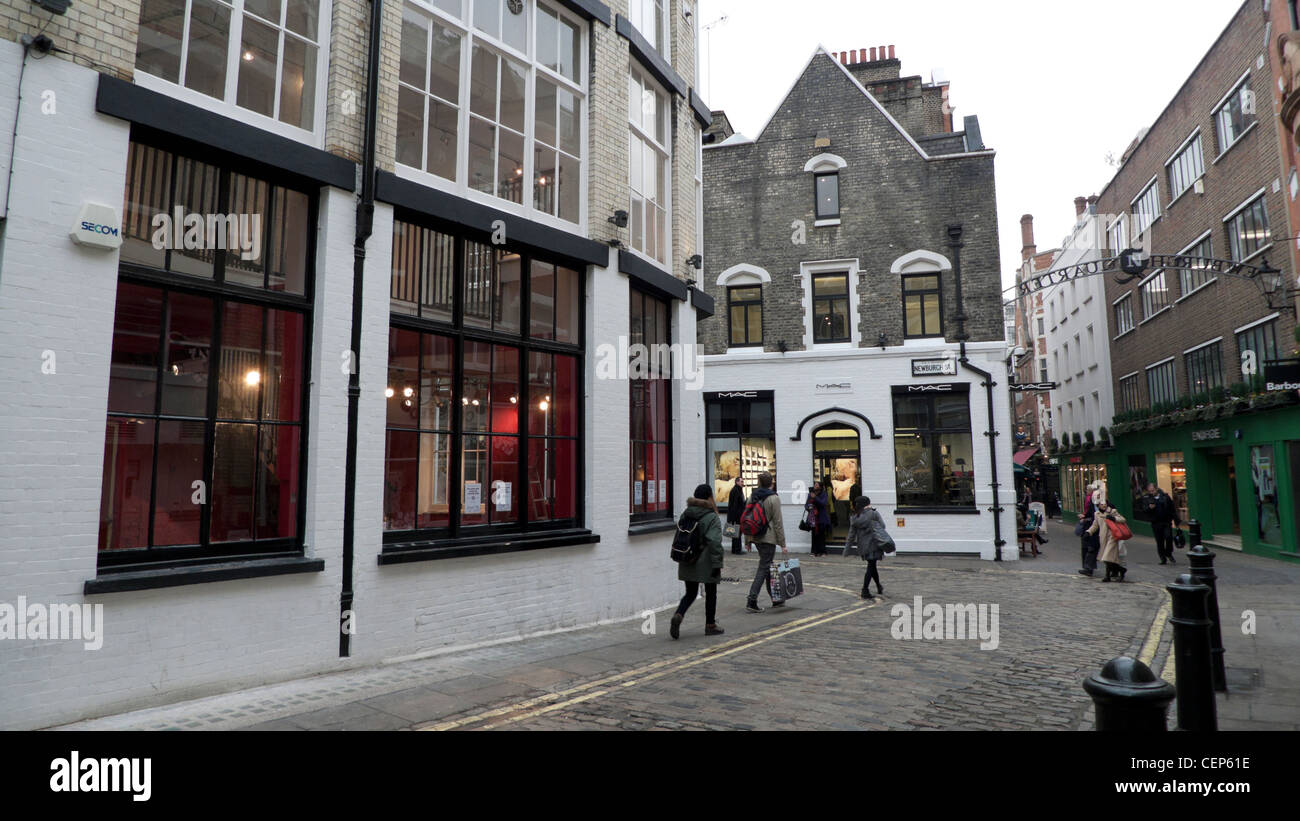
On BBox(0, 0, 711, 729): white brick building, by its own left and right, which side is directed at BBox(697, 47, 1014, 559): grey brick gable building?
left

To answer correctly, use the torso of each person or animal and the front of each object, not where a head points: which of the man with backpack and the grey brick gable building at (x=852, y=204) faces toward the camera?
the grey brick gable building

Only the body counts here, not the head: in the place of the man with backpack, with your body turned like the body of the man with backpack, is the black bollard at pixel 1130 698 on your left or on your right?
on your right

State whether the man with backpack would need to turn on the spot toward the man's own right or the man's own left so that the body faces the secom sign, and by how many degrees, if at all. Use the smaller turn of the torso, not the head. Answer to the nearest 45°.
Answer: approximately 180°

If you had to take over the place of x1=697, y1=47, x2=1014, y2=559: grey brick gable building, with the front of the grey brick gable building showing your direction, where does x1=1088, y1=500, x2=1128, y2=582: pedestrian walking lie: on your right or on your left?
on your left

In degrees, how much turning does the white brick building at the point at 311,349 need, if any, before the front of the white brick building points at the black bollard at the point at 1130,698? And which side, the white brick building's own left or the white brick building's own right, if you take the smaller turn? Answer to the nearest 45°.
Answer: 0° — it already faces it

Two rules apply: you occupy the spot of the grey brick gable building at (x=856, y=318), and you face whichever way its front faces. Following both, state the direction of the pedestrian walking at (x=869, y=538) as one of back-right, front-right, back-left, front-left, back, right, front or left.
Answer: front

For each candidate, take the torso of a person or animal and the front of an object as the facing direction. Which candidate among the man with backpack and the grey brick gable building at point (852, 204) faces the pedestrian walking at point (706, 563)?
the grey brick gable building

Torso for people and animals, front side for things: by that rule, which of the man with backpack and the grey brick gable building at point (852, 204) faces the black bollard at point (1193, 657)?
the grey brick gable building

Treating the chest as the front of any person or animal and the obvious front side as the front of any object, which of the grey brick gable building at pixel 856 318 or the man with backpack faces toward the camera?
the grey brick gable building

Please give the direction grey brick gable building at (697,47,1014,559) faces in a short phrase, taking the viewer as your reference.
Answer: facing the viewer

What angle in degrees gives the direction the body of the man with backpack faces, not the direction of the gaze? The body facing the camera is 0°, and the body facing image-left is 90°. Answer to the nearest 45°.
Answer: approximately 225°

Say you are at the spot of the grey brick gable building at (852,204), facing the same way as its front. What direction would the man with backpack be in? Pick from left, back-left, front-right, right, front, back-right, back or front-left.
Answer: front

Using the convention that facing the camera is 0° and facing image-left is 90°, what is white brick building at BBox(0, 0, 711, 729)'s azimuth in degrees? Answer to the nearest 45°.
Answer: approximately 315°

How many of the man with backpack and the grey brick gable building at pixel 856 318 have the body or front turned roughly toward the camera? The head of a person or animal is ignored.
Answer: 1

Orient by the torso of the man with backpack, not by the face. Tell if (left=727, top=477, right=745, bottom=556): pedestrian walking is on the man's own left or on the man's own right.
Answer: on the man's own left

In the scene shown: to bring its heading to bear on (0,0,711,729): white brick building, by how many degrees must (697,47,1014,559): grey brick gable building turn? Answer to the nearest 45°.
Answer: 0° — it already faces it
